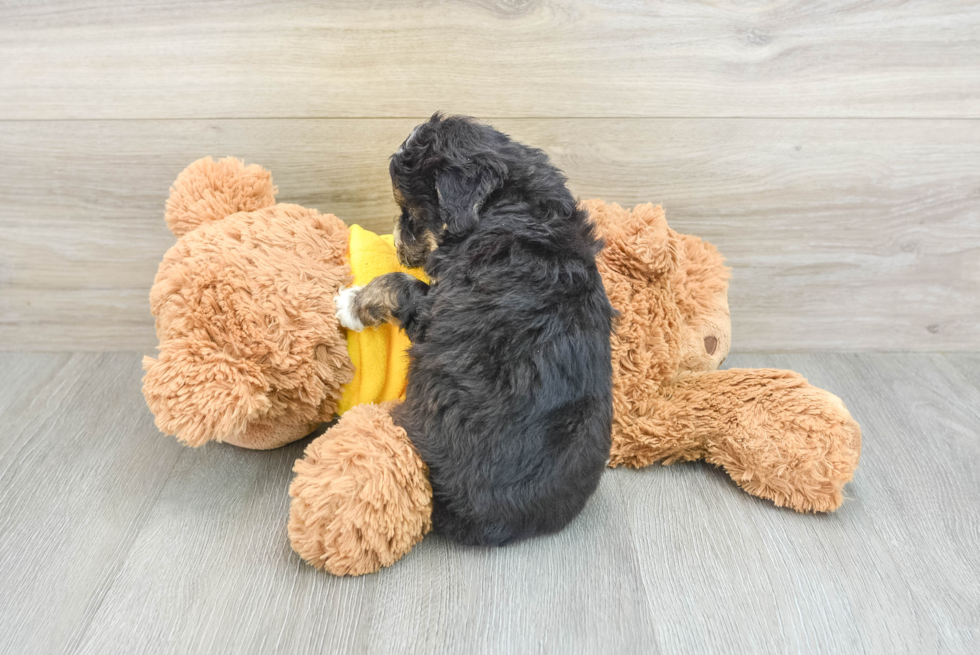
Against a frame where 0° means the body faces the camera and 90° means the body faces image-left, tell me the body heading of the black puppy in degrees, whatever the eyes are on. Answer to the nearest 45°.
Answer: approximately 135°
